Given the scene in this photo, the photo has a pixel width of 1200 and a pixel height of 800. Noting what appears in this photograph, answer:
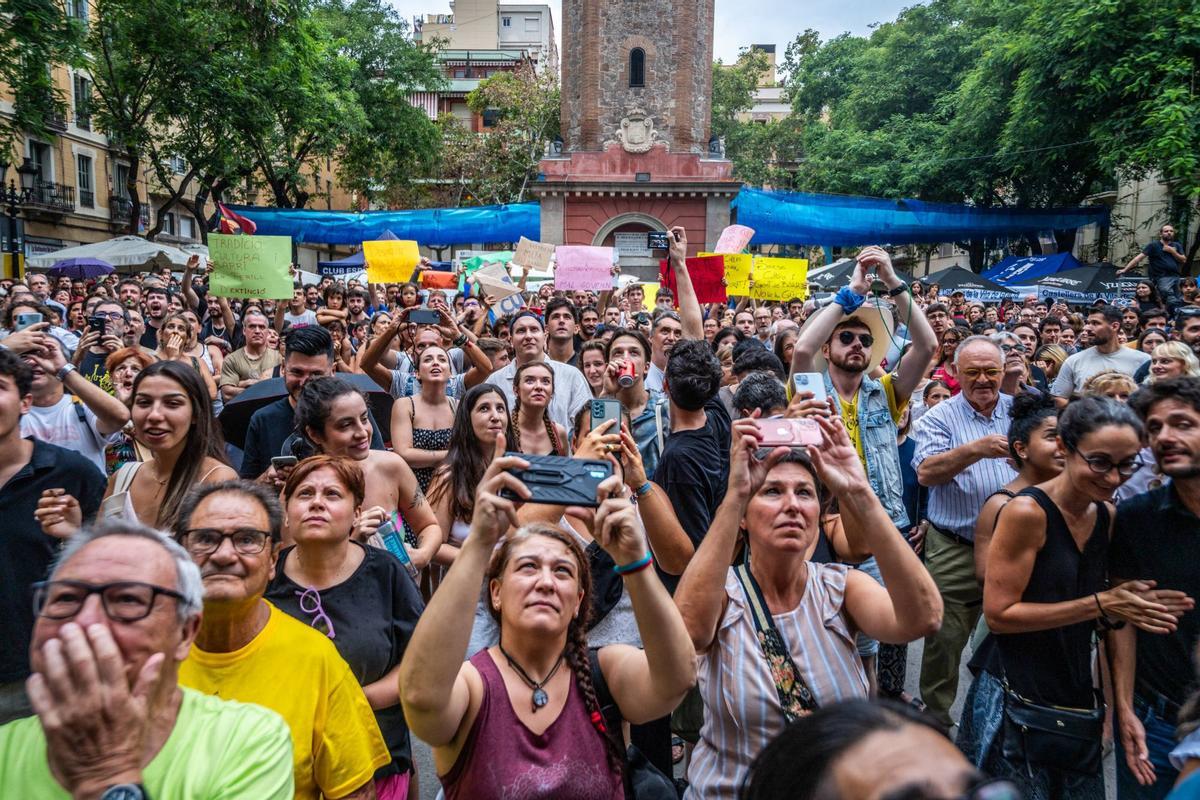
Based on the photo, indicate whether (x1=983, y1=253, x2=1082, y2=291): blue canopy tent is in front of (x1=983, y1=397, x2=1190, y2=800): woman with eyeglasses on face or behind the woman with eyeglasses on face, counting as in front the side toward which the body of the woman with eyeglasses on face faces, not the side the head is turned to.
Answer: behind

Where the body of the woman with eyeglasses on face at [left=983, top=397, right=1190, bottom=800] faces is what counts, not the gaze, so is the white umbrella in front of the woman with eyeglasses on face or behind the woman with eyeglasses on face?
behind

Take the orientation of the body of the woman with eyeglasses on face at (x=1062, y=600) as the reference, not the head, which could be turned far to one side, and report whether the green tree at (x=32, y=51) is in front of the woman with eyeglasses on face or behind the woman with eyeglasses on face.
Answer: behind

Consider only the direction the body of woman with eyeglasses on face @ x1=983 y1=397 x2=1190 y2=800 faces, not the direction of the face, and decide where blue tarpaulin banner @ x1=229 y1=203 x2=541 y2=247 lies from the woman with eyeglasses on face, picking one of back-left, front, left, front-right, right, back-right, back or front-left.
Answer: back

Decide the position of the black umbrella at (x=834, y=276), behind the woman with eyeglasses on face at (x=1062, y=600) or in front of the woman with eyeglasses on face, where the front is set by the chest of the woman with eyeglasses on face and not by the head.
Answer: behind

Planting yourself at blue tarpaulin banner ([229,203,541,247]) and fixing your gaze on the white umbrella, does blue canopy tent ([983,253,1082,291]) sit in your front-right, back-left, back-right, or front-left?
back-left

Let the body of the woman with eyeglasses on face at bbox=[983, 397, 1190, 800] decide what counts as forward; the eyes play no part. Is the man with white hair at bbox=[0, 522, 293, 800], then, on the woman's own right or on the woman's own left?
on the woman's own right
